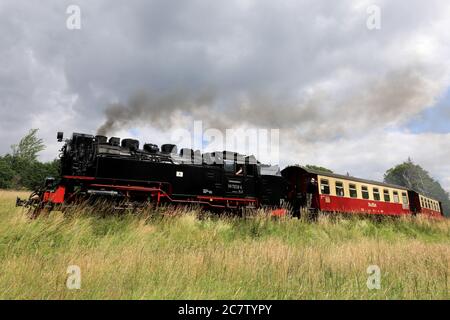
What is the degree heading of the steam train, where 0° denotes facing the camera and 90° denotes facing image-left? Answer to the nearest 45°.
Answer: approximately 45°
